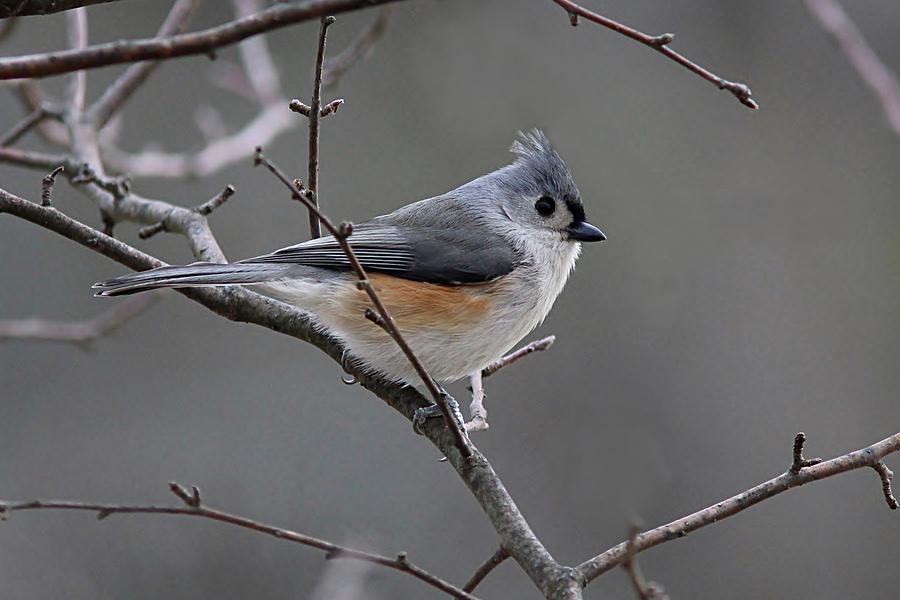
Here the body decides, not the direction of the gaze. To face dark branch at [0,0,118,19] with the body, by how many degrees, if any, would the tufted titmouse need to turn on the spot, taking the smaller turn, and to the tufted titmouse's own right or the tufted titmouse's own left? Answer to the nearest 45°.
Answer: approximately 135° to the tufted titmouse's own right

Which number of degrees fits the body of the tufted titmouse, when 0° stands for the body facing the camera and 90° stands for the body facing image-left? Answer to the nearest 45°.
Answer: approximately 270°

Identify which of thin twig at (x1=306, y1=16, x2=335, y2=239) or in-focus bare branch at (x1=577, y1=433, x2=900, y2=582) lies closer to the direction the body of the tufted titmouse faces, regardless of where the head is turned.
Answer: the in-focus bare branch

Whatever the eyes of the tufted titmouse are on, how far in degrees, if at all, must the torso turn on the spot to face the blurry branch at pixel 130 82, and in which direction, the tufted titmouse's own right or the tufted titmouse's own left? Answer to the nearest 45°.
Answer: approximately 180°

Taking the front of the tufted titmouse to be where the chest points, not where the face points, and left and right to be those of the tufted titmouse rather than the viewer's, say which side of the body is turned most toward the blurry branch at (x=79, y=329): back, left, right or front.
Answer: back

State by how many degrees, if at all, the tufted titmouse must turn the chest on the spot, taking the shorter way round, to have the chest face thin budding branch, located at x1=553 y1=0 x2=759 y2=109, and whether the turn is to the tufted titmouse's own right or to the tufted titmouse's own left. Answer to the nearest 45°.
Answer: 0° — it already faces it
